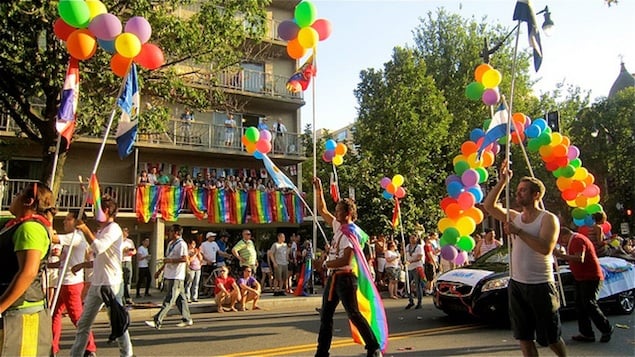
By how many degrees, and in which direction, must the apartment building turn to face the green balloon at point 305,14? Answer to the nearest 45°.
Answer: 0° — it already faces it

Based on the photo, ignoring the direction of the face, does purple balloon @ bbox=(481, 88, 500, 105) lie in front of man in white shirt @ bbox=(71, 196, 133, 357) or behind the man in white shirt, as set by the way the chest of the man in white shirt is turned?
behind

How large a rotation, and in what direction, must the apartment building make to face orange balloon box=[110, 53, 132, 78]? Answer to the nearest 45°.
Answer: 0° — it already faces it
